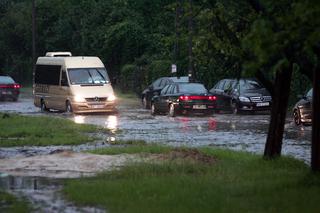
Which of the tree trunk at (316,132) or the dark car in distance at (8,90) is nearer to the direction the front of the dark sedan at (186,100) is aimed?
the dark car in distance

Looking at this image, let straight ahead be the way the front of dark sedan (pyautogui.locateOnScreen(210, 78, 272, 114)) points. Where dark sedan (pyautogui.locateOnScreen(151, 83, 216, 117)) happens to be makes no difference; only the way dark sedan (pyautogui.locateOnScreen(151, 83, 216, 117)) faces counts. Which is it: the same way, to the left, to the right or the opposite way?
the opposite way

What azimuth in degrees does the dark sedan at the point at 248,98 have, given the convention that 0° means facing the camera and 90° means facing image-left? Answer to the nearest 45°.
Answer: approximately 315°

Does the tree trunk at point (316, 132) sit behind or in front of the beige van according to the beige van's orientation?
in front

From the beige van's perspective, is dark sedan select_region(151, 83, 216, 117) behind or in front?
in front

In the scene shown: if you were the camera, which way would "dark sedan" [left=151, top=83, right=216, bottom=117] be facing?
facing away from the viewer and to the left of the viewer

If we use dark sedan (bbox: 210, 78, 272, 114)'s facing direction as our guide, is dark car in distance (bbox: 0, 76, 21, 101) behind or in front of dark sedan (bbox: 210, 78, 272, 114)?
behind

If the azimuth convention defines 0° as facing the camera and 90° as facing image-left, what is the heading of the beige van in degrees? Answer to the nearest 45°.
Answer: approximately 315°

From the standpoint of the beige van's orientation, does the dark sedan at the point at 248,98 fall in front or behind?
in front

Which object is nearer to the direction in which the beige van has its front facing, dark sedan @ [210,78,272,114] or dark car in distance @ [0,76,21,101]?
the dark sedan

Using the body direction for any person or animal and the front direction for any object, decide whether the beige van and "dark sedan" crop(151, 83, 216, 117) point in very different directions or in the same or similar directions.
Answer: very different directions

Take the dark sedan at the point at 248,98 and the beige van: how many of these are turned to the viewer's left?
0
